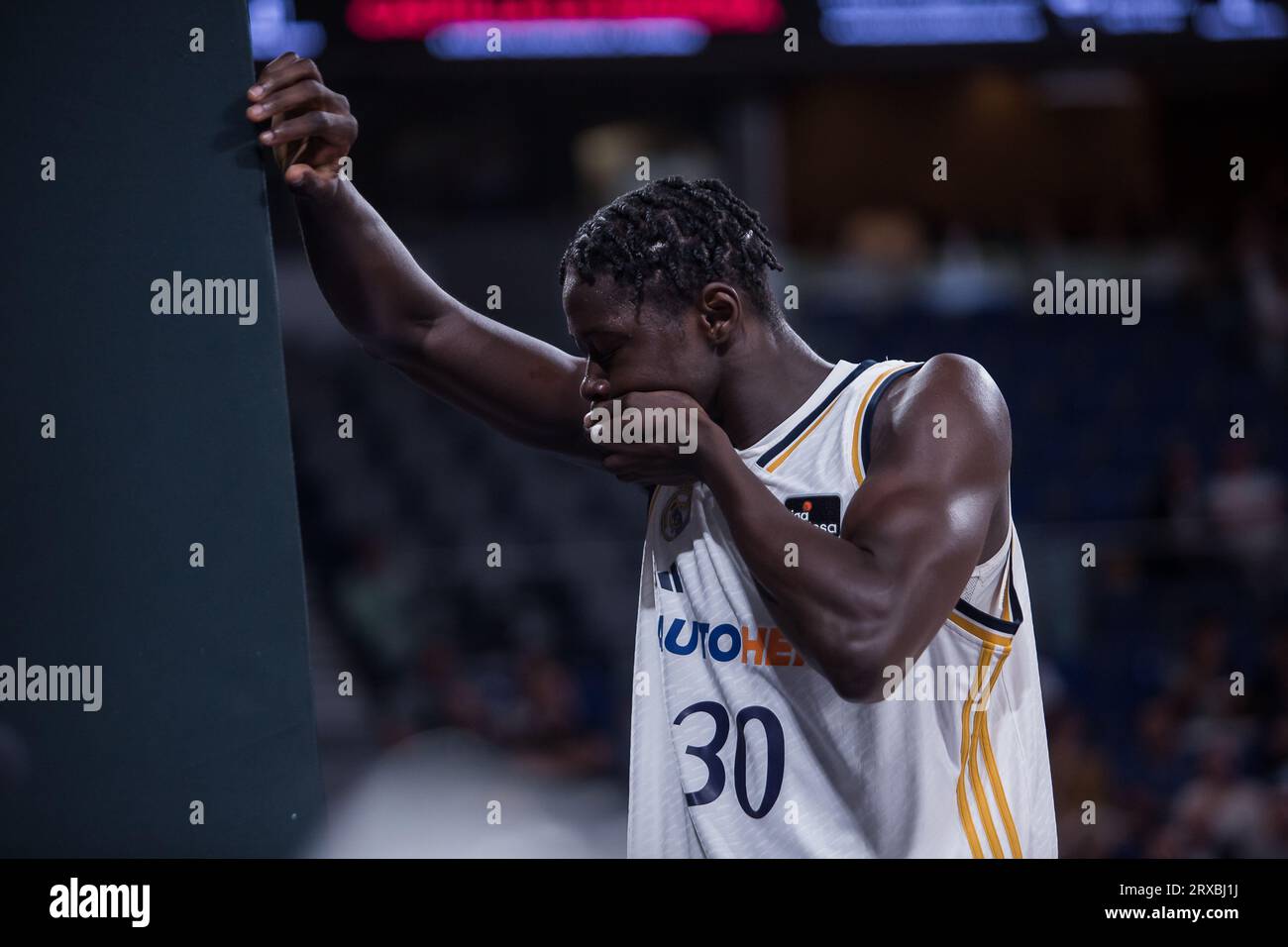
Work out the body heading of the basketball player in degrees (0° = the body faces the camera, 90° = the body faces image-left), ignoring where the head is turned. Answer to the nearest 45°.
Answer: approximately 45°
